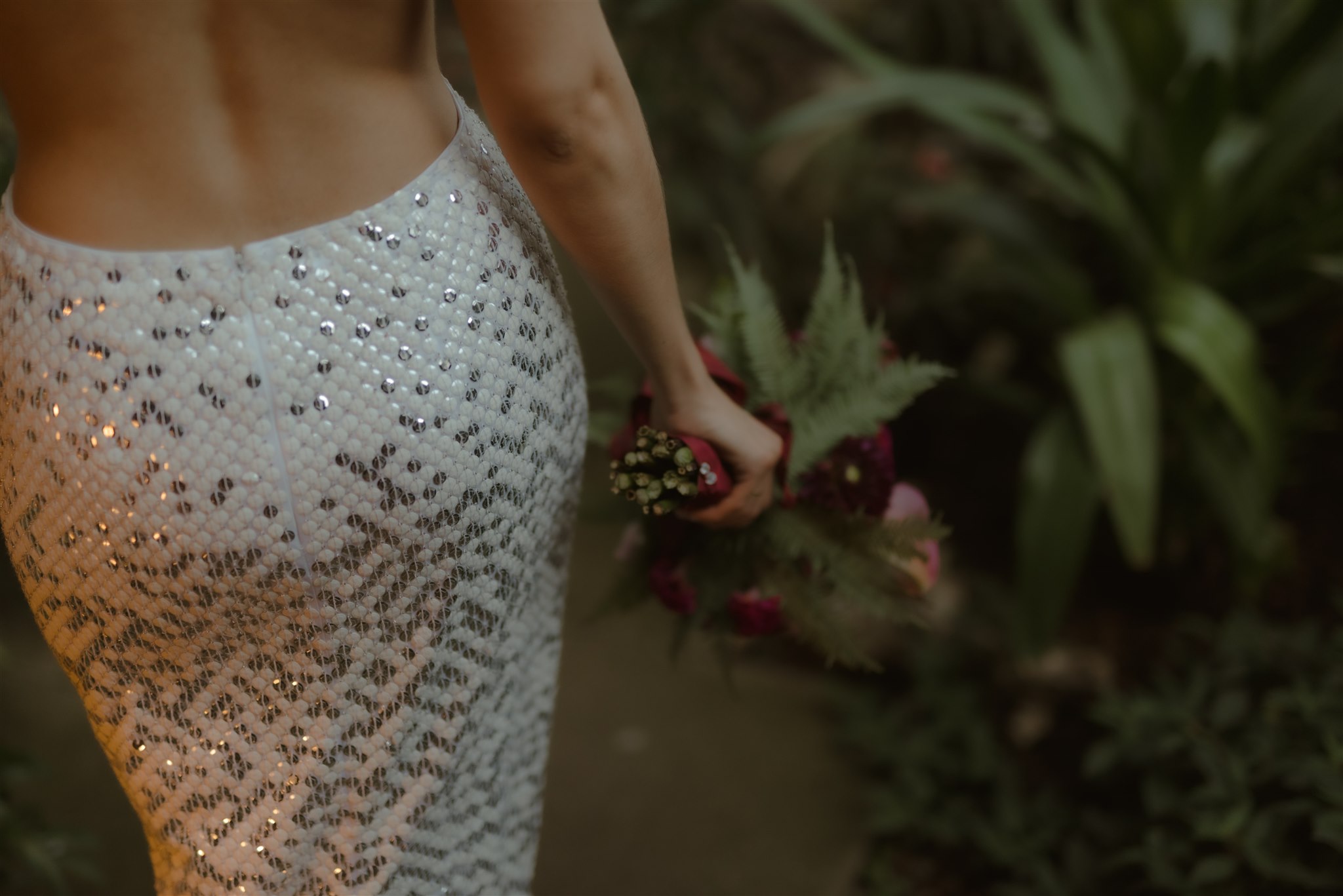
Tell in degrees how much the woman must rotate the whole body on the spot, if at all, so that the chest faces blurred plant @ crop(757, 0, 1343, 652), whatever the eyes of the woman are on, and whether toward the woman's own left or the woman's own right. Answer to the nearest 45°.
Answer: approximately 45° to the woman's own right

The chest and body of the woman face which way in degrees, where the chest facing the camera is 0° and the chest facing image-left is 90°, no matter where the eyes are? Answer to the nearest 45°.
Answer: approximately 180°
